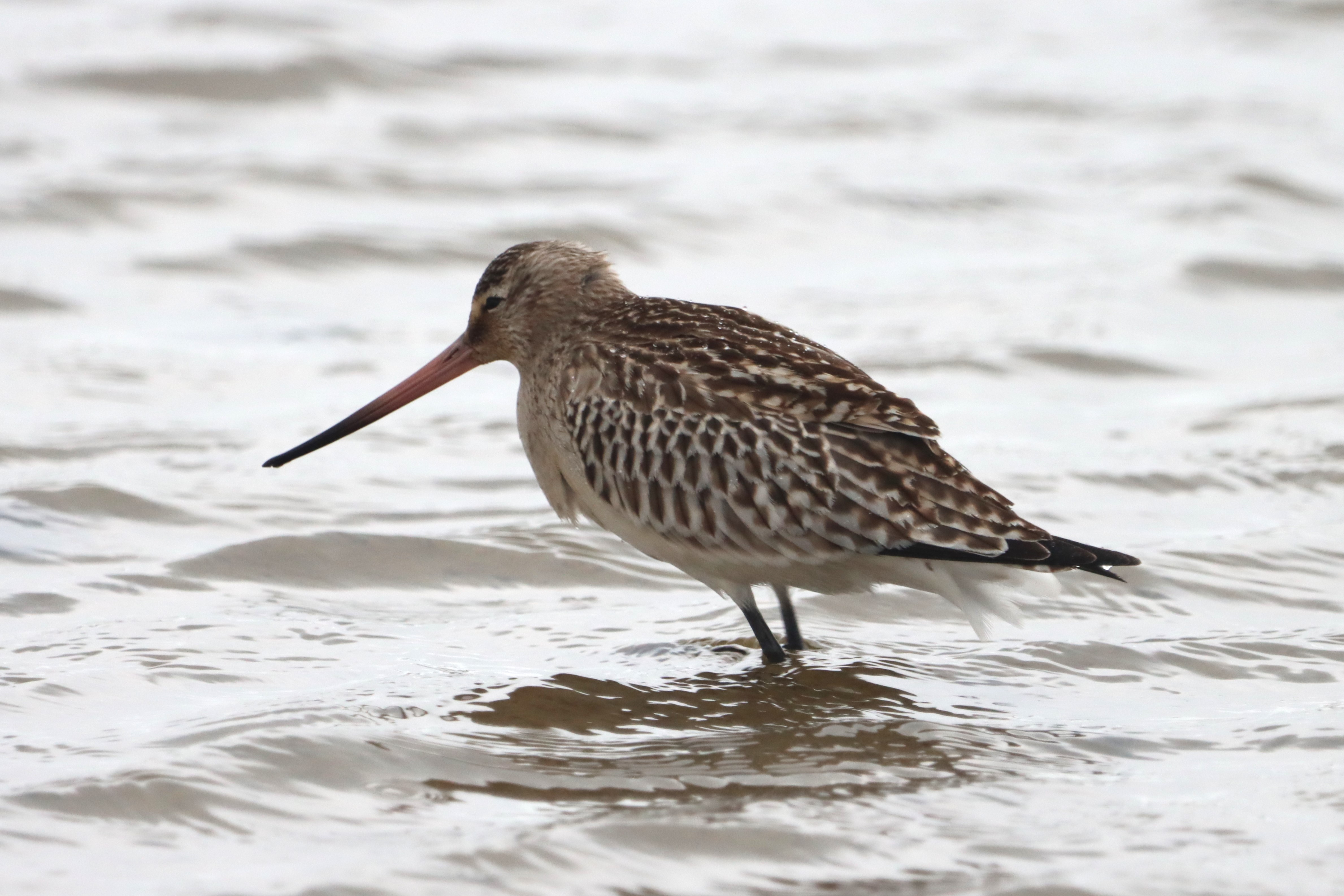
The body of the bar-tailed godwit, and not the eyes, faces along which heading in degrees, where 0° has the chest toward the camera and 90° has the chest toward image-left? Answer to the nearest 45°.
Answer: approximately 90°
